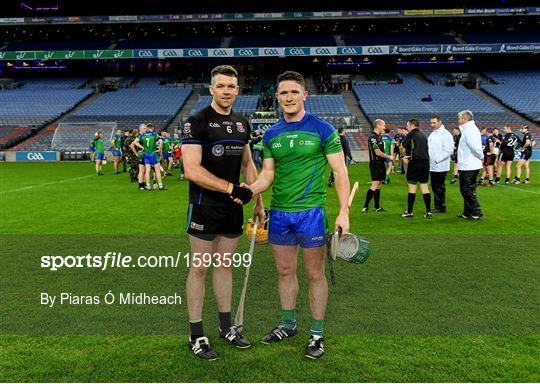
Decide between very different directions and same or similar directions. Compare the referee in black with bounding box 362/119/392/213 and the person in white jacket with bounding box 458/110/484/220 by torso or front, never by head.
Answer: very different directions

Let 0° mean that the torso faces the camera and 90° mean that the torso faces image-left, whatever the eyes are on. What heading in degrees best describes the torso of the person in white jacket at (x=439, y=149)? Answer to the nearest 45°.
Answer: approximately 45°

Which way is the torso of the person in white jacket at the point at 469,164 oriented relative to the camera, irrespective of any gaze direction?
to the viewer's left

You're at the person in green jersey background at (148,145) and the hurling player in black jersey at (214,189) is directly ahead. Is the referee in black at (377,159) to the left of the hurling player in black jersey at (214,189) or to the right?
left

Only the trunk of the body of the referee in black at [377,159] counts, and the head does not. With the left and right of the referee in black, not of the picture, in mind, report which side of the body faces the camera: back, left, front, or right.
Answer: right

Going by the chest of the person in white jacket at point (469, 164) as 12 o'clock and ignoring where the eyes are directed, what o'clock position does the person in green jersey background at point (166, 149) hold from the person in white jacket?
The person in green jersey background is roughly at 1 o'clock from the person in white jacket.
